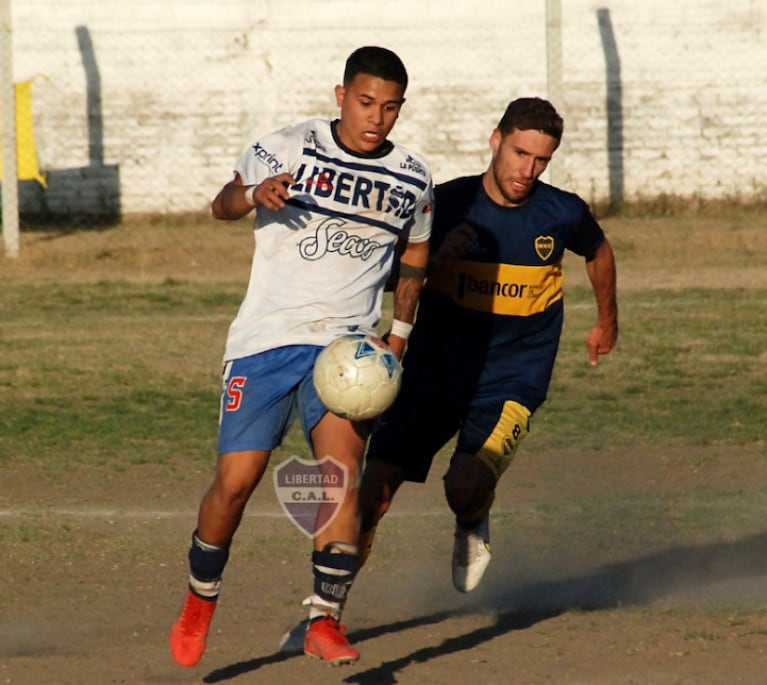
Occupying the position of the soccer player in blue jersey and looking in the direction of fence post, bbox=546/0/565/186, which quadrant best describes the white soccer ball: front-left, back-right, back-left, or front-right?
back-left

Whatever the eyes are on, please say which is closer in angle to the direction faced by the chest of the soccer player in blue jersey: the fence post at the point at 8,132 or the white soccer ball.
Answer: the white soccer ball

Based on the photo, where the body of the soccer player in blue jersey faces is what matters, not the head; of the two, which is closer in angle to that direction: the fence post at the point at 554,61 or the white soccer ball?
the white soccer ball

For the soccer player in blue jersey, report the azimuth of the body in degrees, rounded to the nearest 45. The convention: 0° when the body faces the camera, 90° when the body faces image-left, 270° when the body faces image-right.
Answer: approximately 0°

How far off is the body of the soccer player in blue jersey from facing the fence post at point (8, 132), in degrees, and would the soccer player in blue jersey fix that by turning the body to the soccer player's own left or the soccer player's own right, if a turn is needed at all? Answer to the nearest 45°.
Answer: approximately 135° to the soccer player's own right

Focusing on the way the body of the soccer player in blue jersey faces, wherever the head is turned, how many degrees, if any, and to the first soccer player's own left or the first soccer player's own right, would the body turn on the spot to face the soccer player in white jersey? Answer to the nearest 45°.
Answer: approximately 45° to the first soccer player's own right

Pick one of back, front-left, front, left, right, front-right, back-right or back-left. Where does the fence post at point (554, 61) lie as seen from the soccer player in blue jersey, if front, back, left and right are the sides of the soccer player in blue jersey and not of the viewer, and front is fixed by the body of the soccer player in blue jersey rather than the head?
back
